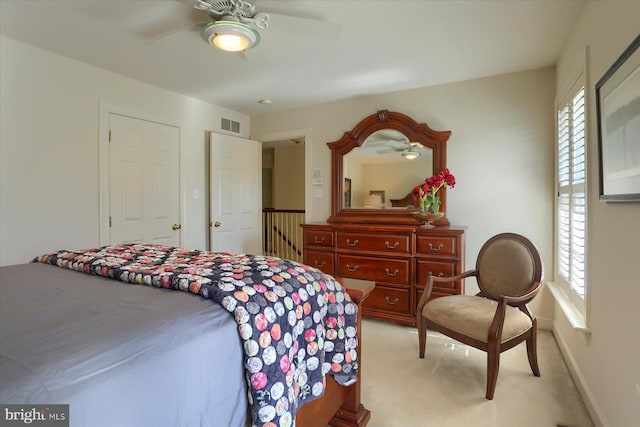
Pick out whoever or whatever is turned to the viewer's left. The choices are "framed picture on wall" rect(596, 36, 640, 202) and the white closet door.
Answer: the framed picture on wall

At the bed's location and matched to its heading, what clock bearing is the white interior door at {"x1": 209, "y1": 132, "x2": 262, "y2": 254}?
The white interior door is roughly at 11 o'clock from the bed.

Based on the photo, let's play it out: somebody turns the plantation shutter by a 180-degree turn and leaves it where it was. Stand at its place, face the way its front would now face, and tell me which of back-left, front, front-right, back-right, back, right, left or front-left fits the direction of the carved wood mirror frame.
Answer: back

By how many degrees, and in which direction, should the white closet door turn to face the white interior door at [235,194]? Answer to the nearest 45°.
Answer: approximately 45° to its left

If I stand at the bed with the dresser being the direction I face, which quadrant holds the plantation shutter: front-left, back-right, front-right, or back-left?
front-right

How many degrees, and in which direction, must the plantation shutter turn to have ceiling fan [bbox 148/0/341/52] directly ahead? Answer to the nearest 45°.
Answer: approximately 45° to its left

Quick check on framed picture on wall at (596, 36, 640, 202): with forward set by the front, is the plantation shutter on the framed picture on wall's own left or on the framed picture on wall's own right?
on the framed picture on wall's own right

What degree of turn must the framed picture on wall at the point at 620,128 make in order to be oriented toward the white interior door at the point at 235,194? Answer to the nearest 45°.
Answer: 0° — it already faces it

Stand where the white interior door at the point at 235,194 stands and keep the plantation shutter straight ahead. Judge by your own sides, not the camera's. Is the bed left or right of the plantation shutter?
right

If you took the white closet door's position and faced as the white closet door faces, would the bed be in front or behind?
in front

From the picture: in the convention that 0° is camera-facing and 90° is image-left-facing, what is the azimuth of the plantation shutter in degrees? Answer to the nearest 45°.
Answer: approximately 90°

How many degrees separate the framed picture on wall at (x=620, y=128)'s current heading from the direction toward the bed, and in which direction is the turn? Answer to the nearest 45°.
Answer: approximately 45° to its left
